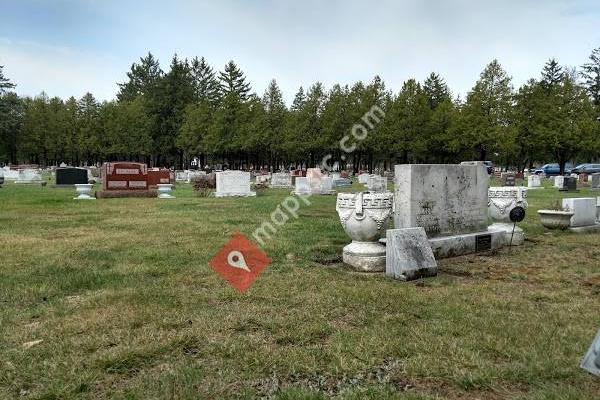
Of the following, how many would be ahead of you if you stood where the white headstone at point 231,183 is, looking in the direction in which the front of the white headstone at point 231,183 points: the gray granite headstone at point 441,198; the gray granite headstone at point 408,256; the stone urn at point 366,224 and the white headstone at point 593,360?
4

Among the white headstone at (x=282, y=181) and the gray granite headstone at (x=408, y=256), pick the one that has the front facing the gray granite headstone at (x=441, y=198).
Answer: the white headstone

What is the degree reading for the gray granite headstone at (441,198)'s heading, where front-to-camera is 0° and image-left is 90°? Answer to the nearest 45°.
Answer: approximately 315°

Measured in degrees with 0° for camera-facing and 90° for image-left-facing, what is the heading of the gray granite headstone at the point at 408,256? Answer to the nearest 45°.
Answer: approximately 315°

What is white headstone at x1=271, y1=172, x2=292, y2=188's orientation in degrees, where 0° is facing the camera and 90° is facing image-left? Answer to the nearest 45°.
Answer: approximately 0°

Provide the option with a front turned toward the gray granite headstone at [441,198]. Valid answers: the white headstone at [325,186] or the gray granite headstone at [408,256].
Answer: the white headstone

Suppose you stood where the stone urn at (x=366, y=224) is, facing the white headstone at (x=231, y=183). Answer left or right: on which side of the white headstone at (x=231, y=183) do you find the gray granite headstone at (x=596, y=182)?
right

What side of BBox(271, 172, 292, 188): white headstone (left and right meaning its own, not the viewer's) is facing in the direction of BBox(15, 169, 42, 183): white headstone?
right

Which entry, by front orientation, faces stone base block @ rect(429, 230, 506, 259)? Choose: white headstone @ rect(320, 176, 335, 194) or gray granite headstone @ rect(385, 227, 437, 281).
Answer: the white headstone

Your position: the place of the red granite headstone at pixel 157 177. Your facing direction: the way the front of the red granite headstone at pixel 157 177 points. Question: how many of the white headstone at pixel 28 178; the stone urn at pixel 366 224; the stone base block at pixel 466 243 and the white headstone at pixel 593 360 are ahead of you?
3
